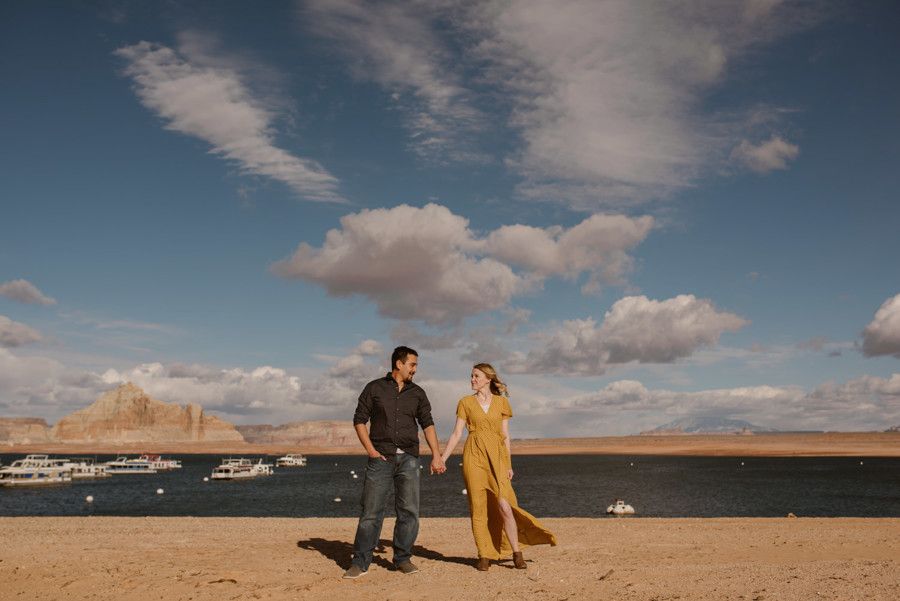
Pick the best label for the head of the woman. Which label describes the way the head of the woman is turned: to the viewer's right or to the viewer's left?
to the viewer's left

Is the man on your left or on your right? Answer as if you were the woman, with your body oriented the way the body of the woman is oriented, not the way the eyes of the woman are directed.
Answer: on your right

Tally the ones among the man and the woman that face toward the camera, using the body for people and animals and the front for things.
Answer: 2

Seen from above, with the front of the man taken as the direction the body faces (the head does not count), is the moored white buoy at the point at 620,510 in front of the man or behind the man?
behind

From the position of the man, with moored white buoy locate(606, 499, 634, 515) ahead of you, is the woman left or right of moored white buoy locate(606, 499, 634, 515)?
right

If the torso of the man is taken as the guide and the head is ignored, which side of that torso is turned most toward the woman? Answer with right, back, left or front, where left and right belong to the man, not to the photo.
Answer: left

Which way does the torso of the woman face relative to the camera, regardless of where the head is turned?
toward the camera

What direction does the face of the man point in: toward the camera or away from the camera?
toward the camera

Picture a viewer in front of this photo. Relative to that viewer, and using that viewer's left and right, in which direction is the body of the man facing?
facing the viewer

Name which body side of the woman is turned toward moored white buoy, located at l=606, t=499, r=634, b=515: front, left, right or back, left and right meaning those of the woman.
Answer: back

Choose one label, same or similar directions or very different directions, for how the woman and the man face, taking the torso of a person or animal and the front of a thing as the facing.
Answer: same or similar directions

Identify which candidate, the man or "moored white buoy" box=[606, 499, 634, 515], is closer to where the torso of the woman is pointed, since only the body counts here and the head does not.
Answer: the man
